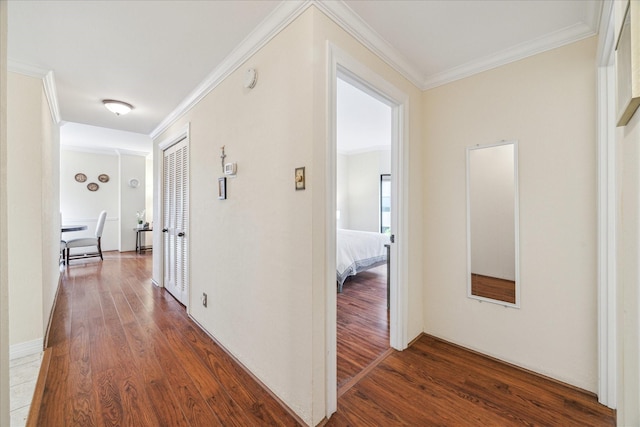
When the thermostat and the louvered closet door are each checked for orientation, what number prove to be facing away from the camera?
0

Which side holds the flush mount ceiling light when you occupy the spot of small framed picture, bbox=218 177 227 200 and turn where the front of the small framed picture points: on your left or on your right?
on your right

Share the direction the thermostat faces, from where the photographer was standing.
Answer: facing the viewer and to the left of the viewer

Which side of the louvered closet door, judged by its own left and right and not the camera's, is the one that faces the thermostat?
left

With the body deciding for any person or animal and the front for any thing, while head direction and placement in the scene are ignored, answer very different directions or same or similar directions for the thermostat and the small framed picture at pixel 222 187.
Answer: same or similar directions

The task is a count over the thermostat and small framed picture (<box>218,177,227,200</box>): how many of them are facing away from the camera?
0

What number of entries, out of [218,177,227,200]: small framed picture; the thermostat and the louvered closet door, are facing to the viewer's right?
0

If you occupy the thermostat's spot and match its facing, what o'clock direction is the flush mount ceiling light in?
The flush mount ceiling light is roughly at 3 o'clock from the thermostat.

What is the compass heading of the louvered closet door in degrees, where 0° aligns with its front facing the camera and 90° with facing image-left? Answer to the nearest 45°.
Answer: approximately 90°

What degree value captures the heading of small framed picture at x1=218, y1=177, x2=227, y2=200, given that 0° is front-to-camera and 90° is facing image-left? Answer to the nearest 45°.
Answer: approximately 45°
